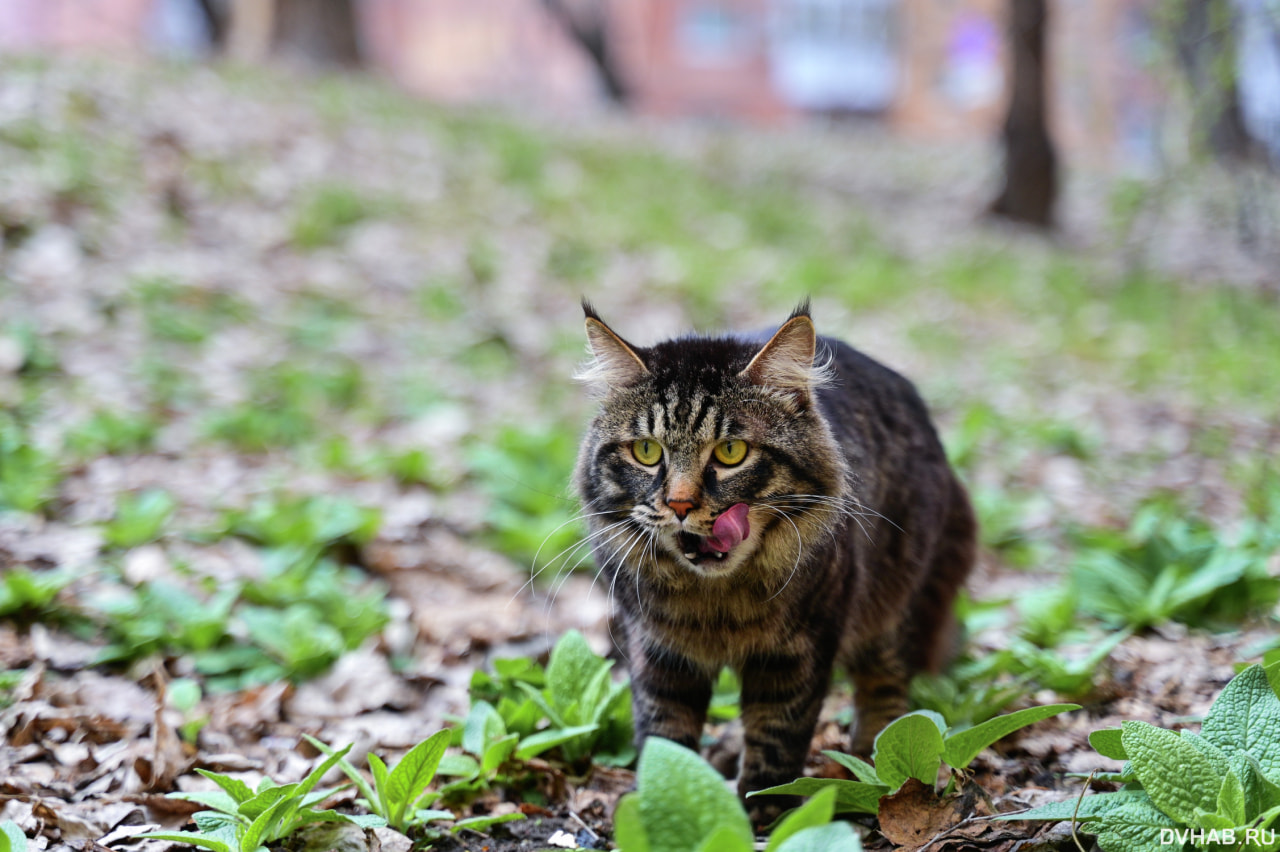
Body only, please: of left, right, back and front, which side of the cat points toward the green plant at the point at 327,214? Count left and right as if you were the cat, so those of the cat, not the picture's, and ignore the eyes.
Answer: right

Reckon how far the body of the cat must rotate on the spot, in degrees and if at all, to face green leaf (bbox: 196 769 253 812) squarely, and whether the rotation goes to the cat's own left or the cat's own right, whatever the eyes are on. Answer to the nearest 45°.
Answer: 0° — it already faces it

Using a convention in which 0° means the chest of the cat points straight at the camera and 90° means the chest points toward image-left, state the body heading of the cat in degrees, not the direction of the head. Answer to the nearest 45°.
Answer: approximately 45°

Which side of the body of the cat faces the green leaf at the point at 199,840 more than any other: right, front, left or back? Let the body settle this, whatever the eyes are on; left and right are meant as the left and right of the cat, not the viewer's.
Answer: front

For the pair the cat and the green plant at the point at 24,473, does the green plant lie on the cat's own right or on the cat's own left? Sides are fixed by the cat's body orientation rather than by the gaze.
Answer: on the cat's own right
